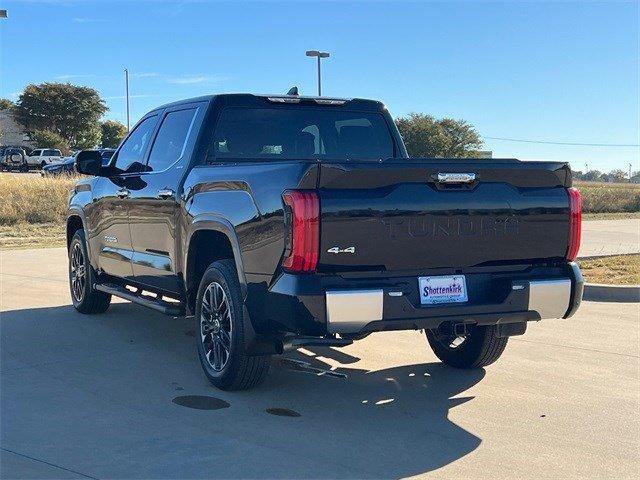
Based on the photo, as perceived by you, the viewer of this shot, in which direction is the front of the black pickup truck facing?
facing away from the viewer and to the left of the viewer
